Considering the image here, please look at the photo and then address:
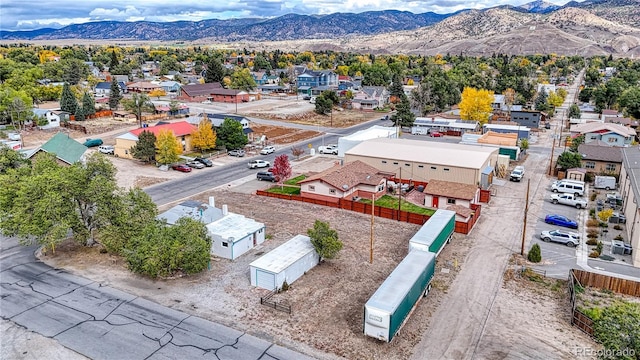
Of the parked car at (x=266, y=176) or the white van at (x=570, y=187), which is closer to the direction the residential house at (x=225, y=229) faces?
the white van

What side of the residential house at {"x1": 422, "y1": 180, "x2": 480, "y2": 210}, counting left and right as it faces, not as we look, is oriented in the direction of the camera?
front

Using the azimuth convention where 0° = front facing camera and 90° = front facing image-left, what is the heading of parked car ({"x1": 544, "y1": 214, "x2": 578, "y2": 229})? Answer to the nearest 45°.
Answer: approximately 270°

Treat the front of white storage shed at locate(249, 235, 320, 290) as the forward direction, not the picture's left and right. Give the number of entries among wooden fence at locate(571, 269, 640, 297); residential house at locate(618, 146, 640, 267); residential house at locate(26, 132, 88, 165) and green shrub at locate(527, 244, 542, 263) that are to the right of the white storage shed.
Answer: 1

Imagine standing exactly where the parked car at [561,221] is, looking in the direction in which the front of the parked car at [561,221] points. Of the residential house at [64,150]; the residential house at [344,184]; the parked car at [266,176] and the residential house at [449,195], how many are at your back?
4

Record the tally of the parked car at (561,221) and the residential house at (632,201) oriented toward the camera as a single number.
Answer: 0

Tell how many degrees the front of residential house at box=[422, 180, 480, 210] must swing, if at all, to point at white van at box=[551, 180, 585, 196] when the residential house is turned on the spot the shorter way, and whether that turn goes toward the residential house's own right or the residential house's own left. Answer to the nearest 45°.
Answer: approximately 135° to the residential house's own left

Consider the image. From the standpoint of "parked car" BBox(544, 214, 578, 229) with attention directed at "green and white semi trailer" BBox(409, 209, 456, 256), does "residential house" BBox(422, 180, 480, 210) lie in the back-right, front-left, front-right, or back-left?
front-right

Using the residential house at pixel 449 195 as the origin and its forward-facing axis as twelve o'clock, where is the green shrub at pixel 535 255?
The green shrub is roughly at 11 o'clock from the residential house.

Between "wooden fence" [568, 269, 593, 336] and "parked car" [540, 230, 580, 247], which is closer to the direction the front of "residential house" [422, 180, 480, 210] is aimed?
the wooden fence

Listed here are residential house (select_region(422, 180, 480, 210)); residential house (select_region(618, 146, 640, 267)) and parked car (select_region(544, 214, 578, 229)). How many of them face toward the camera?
1

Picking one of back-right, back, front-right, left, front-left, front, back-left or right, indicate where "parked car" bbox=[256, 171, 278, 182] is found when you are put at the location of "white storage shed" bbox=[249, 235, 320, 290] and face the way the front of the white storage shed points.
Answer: back-right

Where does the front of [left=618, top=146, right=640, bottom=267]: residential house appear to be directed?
to the viewer's left
